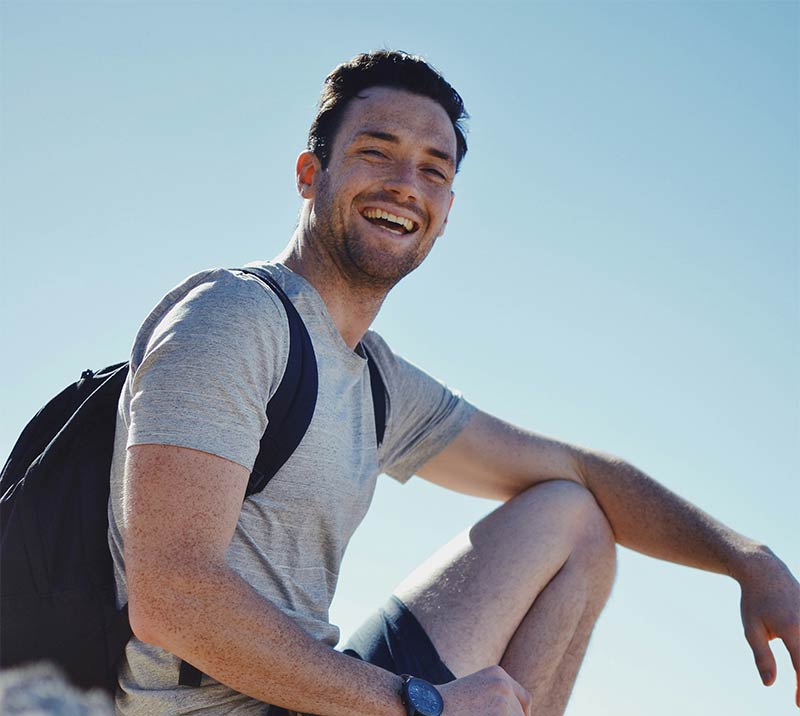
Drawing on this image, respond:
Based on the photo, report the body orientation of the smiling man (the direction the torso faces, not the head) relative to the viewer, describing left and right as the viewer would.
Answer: facing the viewer and to the right of the viewer
